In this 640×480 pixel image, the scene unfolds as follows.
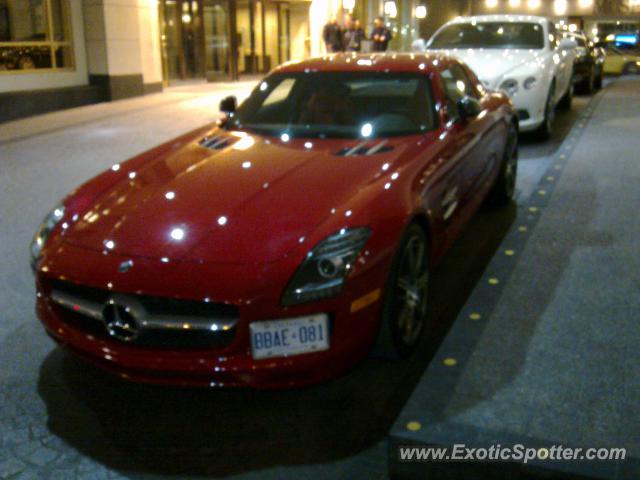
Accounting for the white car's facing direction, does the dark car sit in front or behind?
behind

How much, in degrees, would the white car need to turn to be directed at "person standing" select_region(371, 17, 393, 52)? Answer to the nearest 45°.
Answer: approximately 180°

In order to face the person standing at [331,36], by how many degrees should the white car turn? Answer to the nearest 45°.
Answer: approximately 135° to its right

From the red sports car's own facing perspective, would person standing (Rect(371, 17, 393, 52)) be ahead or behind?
behind

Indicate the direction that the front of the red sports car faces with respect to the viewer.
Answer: facing the viewer and to the left of the viewer

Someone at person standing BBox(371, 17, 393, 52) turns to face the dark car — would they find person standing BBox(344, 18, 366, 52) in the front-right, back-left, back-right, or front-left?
back-right

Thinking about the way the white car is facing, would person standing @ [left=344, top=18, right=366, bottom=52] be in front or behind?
behind

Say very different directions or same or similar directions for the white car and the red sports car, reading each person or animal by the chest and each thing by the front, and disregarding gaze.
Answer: same or similar directions

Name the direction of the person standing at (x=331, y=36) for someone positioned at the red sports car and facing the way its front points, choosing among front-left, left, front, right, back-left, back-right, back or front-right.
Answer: back-right

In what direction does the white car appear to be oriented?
toward the camera

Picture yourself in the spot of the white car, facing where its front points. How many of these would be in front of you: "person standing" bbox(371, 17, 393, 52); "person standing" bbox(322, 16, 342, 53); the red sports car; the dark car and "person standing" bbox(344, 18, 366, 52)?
1

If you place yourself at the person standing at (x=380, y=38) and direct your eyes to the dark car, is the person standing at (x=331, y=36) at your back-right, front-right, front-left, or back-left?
back-right

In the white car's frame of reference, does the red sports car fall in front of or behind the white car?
in front
